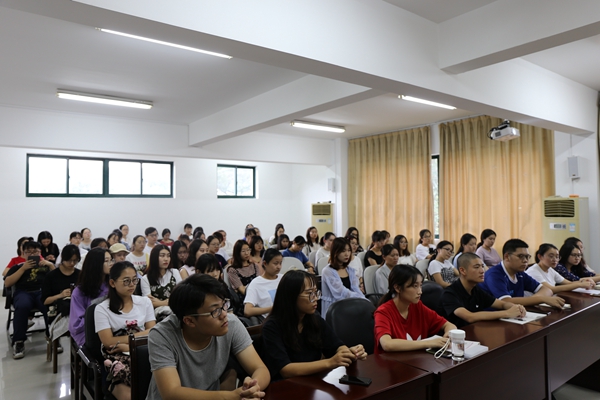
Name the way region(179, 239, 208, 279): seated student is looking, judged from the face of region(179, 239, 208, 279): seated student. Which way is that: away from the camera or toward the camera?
toward the camera

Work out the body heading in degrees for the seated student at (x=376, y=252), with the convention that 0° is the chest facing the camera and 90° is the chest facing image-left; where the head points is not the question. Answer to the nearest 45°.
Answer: approximately 315°

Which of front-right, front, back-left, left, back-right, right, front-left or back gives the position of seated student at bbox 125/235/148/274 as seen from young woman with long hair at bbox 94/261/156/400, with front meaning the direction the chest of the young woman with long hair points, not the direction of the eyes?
back-left

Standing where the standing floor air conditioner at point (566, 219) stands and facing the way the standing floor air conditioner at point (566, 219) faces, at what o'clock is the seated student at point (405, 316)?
The seated student is roughly at 11 o'clock from the standing floor air conditioner.

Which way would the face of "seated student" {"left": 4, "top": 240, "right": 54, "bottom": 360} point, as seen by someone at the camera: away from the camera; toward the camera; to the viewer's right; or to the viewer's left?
toward the camera

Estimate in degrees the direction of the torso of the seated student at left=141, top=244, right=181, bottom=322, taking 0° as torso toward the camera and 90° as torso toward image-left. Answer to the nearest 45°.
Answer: approximately 315°

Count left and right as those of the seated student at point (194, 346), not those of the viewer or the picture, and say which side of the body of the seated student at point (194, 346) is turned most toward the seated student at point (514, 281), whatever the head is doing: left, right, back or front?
left

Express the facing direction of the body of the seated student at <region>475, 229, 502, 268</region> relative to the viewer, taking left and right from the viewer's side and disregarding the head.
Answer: facing the viewer and to the right of the viewer

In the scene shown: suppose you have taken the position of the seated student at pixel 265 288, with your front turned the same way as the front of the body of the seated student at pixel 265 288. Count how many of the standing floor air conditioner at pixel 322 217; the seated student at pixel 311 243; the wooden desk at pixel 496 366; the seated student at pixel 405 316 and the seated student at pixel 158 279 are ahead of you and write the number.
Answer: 2

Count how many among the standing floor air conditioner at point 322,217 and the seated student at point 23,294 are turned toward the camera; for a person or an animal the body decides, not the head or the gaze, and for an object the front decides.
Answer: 2

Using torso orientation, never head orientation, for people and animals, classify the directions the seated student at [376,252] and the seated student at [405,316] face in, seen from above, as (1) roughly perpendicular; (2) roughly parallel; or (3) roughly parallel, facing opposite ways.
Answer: roughly parallel

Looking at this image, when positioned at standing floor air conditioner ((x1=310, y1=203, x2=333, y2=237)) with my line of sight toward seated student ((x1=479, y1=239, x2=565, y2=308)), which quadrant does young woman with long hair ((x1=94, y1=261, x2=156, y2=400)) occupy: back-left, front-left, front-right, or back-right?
front-right

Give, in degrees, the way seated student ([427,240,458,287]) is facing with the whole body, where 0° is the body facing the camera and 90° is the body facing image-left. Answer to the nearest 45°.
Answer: approximately 315°

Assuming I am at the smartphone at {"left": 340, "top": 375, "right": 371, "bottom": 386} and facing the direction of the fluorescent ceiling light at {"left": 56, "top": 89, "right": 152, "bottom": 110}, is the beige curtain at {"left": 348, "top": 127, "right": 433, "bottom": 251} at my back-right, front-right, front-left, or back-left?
front-right

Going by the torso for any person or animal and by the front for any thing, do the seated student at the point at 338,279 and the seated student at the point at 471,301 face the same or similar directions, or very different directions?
same or similar directions

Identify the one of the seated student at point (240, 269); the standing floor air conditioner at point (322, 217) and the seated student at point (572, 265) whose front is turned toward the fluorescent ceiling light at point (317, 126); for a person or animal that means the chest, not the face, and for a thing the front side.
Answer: the standing floor air conditioner
